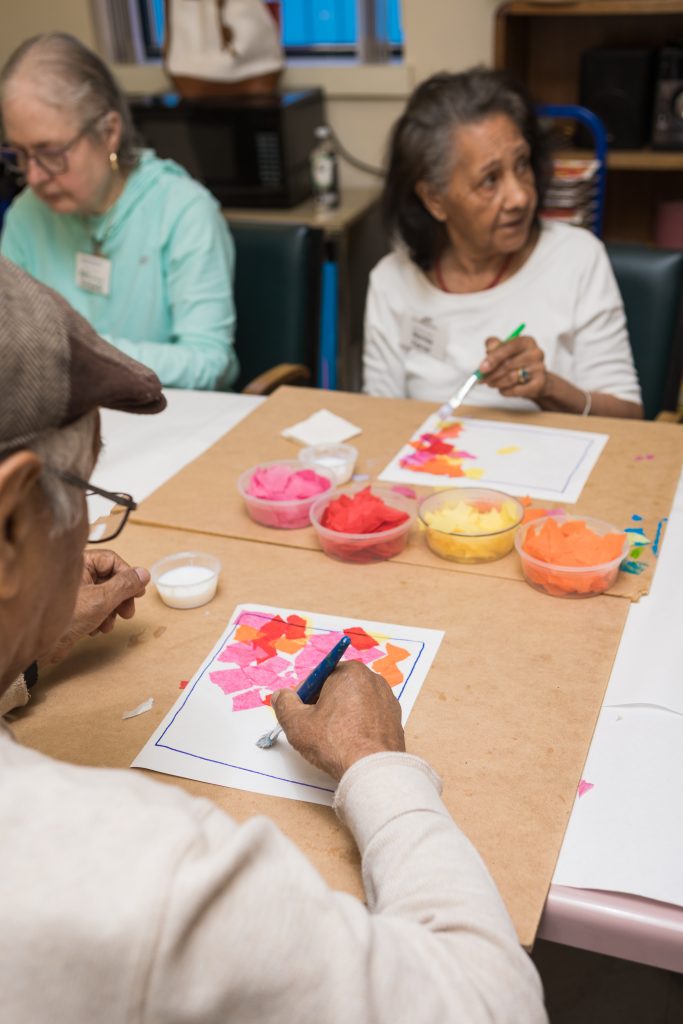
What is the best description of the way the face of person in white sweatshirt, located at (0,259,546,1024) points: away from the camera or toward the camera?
away from the camera

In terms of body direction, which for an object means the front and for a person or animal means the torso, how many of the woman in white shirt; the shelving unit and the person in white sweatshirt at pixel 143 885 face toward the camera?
2

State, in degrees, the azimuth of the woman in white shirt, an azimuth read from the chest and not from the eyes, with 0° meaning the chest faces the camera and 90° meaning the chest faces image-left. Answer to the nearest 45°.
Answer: approximately 0°

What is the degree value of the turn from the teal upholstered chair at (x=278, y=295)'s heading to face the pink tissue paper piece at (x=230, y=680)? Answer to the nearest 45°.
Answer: approximately 45° to its left

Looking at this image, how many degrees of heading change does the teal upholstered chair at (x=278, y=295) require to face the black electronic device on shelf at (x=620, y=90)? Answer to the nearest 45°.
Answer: approximately 180°

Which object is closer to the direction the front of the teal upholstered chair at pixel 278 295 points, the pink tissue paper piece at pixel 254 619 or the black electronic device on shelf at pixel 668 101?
the pink tissue paper piece

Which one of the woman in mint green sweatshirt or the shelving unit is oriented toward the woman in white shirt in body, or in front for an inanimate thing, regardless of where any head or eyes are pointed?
the shelving unit

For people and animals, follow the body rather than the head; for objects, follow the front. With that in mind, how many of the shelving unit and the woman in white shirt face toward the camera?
2

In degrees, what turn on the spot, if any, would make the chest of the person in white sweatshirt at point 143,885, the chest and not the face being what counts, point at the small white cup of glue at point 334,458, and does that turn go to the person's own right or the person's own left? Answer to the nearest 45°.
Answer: approximately 45° to the person's own left

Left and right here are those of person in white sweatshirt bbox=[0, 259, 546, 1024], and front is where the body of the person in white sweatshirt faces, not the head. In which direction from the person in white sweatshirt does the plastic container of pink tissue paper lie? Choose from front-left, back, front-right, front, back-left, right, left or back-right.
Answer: front-left

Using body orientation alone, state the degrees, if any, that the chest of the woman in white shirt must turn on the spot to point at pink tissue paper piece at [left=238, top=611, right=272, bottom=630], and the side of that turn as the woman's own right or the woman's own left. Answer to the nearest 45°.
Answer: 0° — they already face it

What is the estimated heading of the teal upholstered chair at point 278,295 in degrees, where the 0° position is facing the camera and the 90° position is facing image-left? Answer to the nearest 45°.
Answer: approximately 45°
